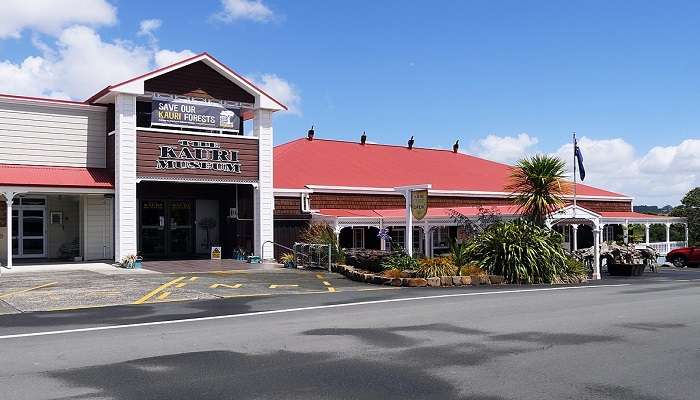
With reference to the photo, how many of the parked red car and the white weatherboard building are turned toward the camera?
1

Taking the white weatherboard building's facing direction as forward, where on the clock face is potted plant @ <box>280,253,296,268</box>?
The potted plant is roughly at 10 o'clock from the white weatherboard building.

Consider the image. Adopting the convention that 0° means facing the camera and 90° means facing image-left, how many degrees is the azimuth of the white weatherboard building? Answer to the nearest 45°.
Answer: approximately 0°

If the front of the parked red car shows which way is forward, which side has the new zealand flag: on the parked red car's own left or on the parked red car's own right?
on the parked red car's own left

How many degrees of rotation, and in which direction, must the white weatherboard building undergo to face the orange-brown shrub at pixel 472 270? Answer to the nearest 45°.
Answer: approximately 45° to its left

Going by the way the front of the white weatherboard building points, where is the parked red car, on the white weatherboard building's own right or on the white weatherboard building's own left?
on the white weatherboard building's own left
